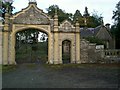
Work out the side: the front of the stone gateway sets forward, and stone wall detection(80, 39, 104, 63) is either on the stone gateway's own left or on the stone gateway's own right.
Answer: on the stone gateway's own left

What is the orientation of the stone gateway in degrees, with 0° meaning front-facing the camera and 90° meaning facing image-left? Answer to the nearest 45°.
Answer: approximately 0°
